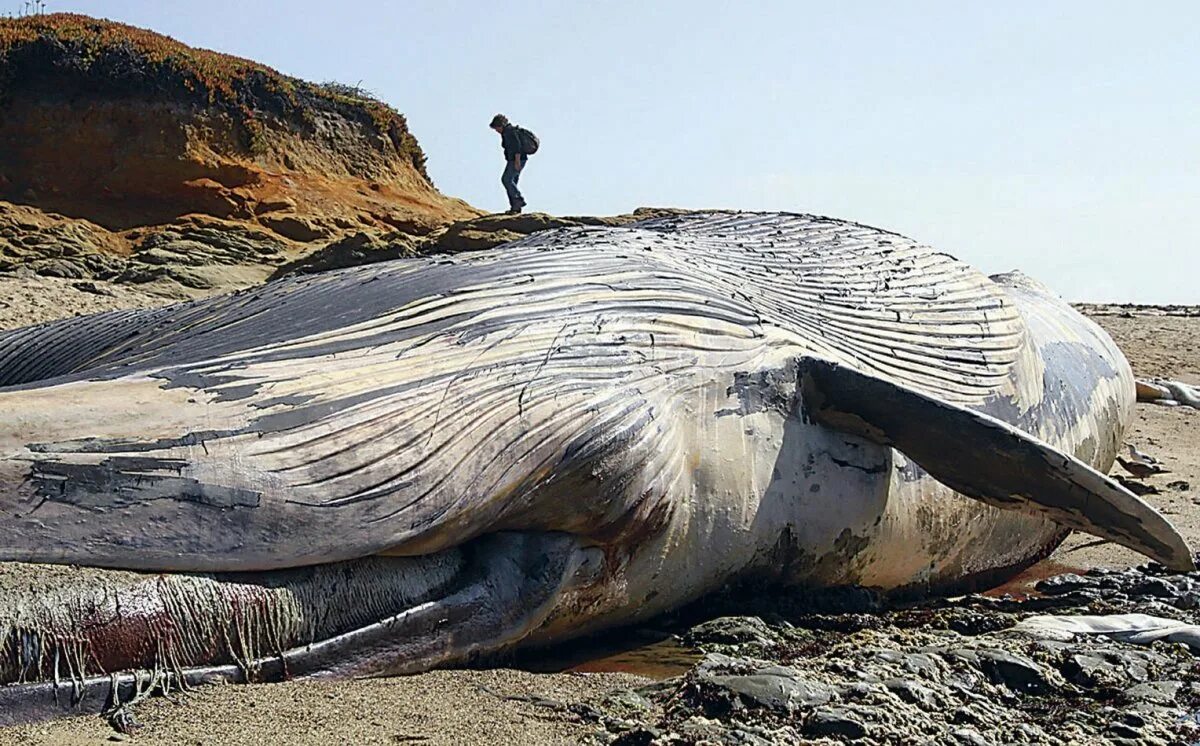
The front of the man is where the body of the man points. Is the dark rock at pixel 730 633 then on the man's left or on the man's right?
on the man's left

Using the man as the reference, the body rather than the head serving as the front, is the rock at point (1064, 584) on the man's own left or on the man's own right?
on the man's own left

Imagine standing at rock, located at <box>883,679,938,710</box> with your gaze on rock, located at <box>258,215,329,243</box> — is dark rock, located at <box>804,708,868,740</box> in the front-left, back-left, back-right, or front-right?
back-left

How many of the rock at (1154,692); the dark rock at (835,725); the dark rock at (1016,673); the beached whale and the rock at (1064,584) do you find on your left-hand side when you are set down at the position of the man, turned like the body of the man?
5

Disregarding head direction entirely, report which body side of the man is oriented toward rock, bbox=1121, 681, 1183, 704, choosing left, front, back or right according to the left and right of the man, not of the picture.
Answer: left

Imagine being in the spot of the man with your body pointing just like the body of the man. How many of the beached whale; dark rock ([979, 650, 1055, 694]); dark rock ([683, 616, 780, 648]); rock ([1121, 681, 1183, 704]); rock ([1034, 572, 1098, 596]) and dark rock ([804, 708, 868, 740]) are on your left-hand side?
6

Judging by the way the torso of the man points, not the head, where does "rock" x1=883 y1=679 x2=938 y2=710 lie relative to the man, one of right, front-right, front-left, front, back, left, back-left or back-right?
left

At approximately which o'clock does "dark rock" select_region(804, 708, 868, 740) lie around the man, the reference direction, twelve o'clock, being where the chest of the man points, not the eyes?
The dark rock is roughly at 9 o'clock from the man.

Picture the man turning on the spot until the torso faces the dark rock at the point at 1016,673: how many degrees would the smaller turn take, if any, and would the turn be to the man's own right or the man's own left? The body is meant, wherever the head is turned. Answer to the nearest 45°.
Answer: approximately 90° to the man's own left

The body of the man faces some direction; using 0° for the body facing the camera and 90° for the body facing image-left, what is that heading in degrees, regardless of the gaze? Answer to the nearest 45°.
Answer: approximately 90°
